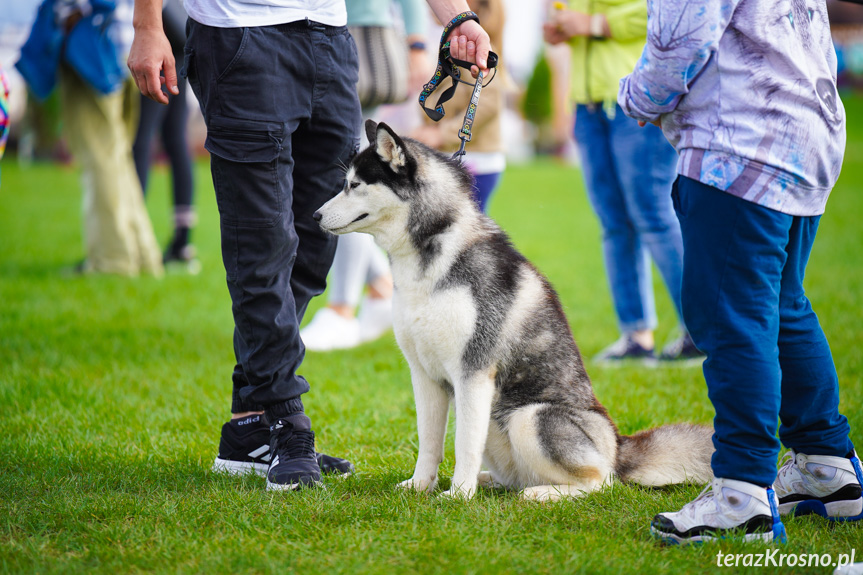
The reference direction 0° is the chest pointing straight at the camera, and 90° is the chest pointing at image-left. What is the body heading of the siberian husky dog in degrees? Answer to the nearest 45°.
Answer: approximately 90°
